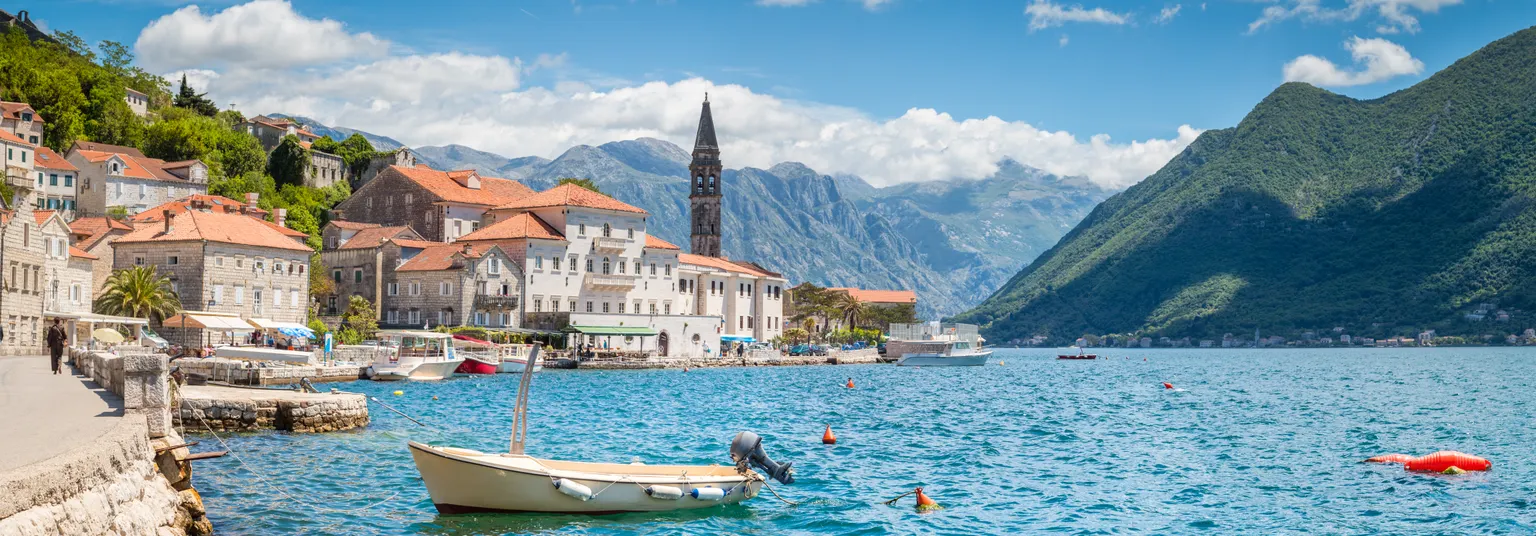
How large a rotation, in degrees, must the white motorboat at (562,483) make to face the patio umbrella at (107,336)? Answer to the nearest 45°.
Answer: approximately 45° to its right

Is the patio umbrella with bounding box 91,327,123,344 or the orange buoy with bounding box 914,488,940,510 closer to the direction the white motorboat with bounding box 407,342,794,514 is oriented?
the patio umbrella

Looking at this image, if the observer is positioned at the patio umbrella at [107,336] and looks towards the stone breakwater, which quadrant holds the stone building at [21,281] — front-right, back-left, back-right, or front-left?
back-right

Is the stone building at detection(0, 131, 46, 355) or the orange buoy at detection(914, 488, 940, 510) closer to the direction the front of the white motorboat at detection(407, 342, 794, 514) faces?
the stone building

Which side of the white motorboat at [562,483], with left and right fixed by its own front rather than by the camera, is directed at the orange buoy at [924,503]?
back

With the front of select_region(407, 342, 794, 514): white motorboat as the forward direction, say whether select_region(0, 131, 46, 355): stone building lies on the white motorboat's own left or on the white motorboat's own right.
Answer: on the white motorboat's own right

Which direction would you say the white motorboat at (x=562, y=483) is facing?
to the viewer's left

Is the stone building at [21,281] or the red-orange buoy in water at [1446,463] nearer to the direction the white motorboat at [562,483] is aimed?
the stone building

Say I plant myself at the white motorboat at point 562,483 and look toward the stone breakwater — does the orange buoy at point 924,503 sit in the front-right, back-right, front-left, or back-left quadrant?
back-right

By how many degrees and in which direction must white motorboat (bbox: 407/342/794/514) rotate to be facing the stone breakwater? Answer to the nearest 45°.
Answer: approximately 45° to its right
